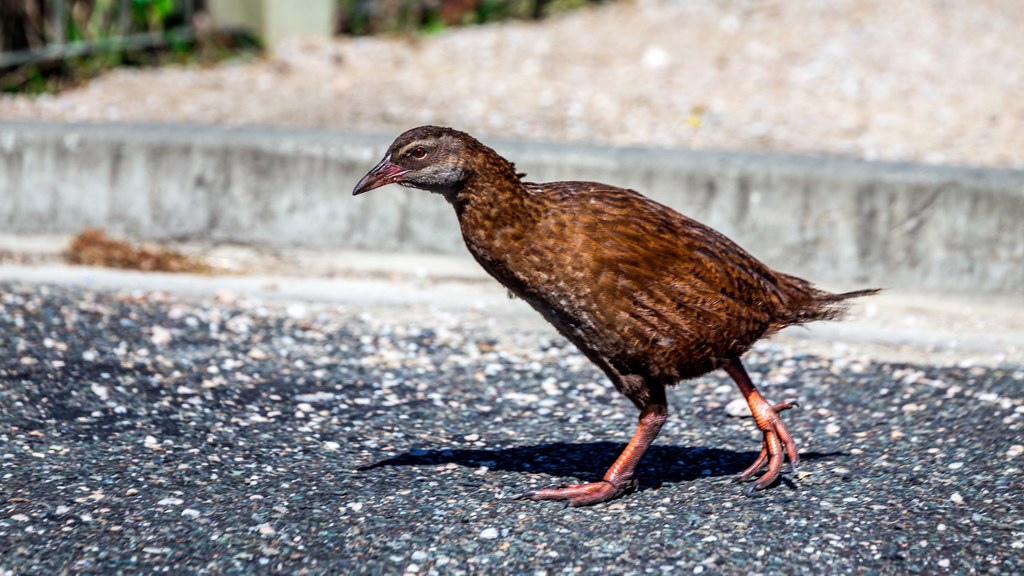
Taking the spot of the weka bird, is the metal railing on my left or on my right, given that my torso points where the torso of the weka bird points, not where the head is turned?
on my right

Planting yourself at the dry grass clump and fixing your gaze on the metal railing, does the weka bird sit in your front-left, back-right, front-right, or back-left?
back-right

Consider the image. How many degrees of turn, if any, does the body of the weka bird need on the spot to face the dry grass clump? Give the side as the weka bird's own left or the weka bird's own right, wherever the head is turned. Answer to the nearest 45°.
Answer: approximately 45° to the weka bird's own right

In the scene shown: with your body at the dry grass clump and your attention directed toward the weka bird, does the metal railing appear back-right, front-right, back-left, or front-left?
back-left

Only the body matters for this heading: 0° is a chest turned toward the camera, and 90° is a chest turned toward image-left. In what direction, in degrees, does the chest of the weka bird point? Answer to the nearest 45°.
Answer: approximately 90°
